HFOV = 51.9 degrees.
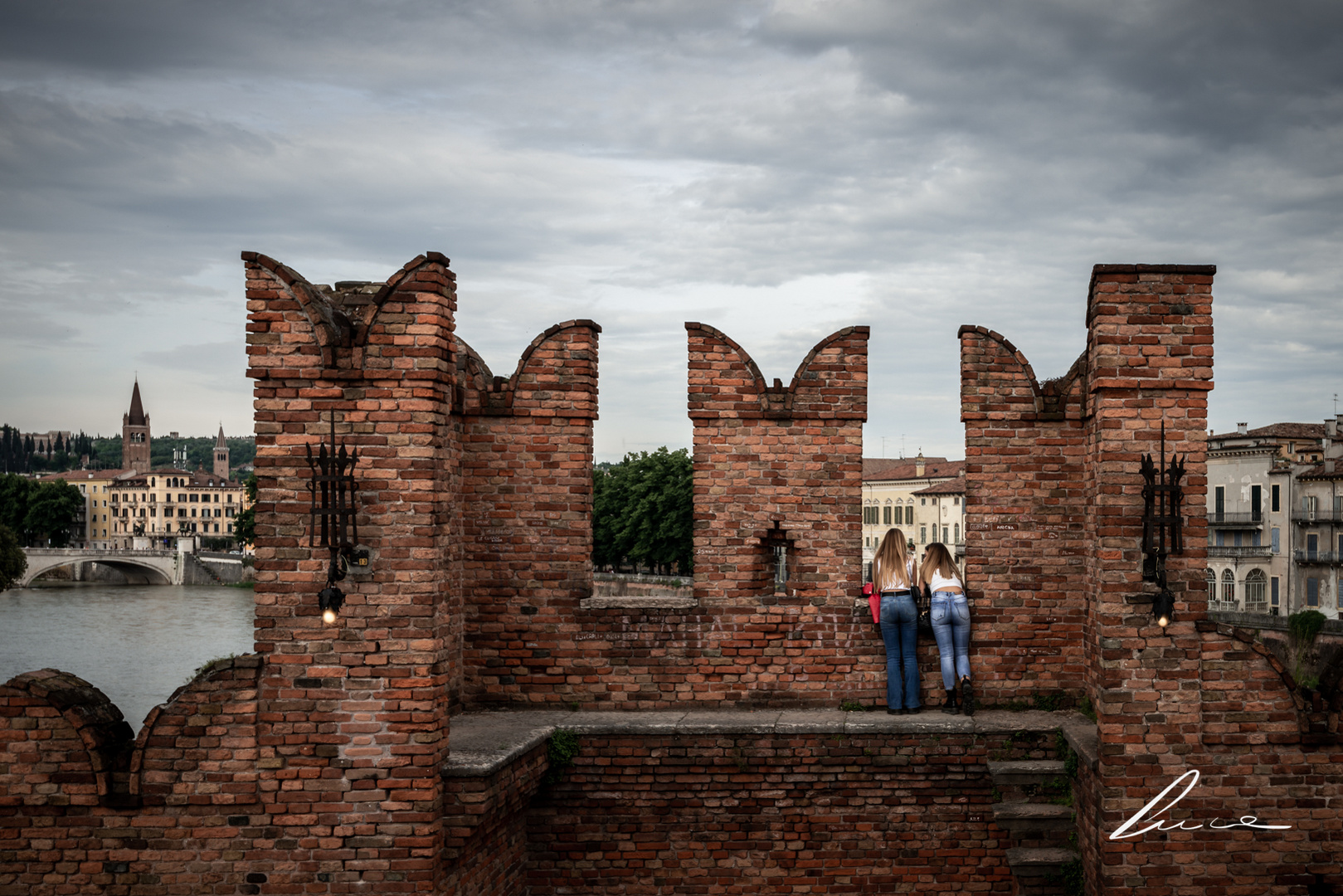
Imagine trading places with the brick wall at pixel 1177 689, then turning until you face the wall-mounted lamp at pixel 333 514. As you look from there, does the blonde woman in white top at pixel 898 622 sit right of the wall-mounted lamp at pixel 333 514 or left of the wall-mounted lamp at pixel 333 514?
right

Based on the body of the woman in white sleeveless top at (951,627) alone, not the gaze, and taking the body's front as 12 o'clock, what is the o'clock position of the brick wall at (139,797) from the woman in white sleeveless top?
The brick wall is roughly at 8 o'clock from the woman in white sleeveless top.

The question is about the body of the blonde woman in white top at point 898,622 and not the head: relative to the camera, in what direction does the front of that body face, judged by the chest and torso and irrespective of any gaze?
away from the camera

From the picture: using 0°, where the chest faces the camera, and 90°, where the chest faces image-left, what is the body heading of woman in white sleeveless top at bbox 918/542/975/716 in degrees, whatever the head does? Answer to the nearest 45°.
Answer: approximately 180°

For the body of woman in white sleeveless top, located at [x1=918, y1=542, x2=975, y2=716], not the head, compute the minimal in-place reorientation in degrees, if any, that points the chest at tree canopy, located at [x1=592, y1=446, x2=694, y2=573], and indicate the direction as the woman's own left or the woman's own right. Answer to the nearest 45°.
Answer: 0° — they already face it

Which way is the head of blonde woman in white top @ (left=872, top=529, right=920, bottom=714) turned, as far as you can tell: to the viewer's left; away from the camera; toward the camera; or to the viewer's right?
away from the camera

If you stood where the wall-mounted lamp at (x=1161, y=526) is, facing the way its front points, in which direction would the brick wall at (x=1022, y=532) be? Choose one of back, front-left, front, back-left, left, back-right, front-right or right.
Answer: back-right

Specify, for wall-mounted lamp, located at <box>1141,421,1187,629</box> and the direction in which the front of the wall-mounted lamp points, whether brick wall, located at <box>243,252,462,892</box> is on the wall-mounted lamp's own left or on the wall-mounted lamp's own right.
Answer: on the wall-mounted lamp's own right

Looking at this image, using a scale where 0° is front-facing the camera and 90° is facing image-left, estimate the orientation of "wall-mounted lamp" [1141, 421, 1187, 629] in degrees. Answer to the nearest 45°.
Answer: approximately 0°
